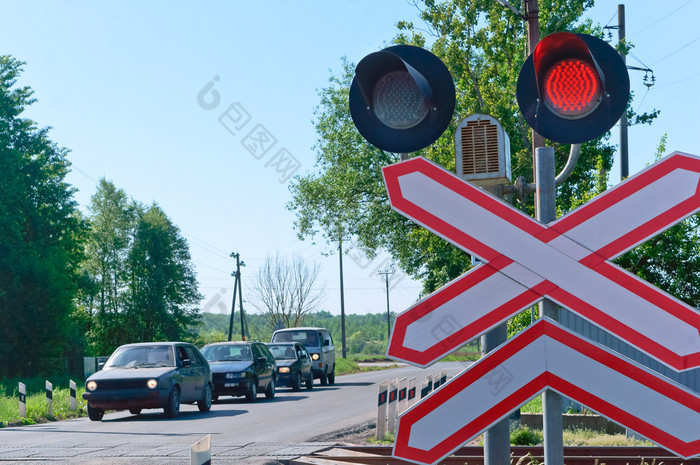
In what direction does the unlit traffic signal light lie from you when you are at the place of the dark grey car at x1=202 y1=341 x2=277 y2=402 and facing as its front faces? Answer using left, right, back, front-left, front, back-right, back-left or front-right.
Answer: front-left

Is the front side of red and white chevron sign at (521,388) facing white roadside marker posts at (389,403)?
no

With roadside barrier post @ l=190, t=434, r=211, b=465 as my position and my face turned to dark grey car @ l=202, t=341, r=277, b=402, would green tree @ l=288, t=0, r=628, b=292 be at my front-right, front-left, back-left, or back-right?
front-right

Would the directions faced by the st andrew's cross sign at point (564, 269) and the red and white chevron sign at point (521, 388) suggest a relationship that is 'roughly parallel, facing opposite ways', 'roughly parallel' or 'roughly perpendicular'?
roughly parallel

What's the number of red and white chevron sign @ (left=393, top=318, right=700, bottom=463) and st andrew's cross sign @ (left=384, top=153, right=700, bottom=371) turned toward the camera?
2

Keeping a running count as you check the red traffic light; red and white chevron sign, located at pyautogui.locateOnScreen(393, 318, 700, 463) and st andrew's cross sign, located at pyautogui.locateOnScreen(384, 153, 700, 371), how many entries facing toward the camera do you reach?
3

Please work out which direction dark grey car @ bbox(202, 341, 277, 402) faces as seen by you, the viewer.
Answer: facing the viewer and to the left of the viewer

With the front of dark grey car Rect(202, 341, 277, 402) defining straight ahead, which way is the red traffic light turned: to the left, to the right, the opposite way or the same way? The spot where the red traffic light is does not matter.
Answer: the same way

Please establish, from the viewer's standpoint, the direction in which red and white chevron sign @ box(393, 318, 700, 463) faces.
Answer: facing the viewer

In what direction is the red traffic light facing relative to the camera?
toward the camera

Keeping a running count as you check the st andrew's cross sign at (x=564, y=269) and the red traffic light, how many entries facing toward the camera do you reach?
2

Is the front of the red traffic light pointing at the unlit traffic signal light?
no

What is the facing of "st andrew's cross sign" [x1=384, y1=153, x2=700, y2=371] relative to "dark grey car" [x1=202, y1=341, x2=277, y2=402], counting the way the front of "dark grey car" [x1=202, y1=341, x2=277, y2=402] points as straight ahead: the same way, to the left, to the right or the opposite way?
the same way

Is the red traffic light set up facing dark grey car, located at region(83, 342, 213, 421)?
no

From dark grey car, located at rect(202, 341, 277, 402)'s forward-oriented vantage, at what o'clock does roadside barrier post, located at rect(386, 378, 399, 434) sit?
The roadside barrier post is roughly at 10 o'clock from the dark grey car.

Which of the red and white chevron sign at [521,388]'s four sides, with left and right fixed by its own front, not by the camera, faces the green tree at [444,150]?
back

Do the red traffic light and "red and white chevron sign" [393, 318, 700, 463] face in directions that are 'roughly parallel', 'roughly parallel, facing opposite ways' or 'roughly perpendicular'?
roughly parallel

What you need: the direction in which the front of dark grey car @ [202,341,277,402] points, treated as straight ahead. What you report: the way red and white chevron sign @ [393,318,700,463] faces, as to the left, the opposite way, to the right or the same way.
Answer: the same way
